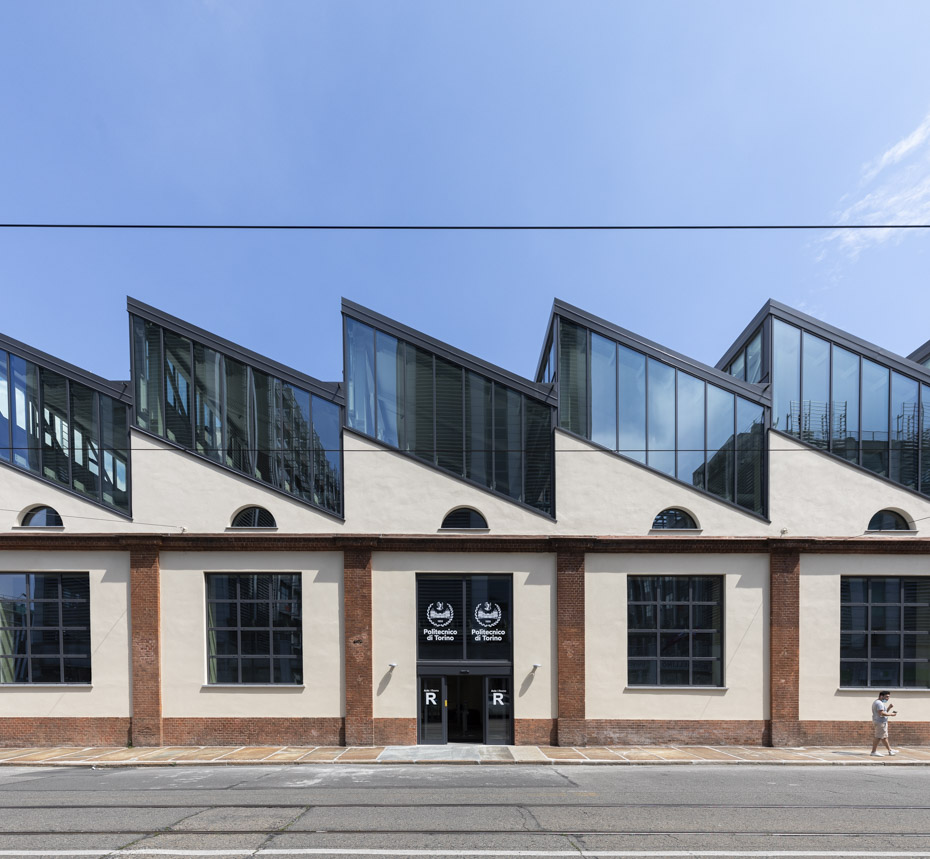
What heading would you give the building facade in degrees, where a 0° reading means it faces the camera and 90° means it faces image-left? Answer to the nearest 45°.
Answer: approximately 0°
